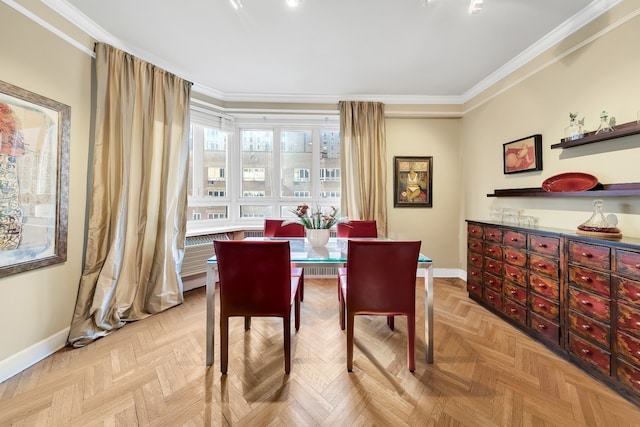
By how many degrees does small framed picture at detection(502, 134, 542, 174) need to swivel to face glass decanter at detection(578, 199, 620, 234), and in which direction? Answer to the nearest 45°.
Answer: approximately 90° to its left

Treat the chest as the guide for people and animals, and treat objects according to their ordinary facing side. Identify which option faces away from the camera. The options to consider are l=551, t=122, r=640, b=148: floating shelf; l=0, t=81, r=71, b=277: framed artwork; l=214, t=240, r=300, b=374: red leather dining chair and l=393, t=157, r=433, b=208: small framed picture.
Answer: the red leather dining chair

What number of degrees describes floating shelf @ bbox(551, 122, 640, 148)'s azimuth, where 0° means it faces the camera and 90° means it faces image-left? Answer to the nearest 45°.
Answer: approximately 45°

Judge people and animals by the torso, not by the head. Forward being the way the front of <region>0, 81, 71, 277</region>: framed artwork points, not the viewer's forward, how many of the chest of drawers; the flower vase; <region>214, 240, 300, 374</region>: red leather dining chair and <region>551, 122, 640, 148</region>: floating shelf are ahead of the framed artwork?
4

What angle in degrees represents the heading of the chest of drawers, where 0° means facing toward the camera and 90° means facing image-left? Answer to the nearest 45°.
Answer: approximately 45°

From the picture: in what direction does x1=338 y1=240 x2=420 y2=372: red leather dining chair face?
away from the camera

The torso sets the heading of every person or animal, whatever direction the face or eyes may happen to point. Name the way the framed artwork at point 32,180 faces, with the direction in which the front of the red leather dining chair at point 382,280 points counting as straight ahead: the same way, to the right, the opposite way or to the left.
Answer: to the right

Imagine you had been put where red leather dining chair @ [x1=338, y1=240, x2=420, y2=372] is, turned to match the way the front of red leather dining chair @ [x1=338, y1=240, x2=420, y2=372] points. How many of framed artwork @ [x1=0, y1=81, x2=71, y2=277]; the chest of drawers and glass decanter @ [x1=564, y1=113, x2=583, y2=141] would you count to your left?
1

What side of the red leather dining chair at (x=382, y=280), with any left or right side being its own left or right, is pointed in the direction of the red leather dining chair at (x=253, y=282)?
left

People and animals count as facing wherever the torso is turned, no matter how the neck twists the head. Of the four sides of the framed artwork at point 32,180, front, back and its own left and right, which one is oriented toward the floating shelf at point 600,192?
front

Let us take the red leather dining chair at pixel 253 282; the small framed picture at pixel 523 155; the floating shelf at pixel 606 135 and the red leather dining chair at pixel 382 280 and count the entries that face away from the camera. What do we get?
2

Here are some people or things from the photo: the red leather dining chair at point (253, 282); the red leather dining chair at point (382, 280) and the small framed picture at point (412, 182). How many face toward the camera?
1

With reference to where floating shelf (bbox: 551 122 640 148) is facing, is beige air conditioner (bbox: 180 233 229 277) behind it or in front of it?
in front

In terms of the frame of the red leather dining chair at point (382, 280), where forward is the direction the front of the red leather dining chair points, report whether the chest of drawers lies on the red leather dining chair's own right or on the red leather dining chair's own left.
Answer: on the red leather dining chair's own right

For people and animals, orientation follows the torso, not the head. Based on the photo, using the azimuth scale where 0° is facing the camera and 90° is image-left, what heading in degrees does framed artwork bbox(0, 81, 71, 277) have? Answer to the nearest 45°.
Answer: approximately 315°
